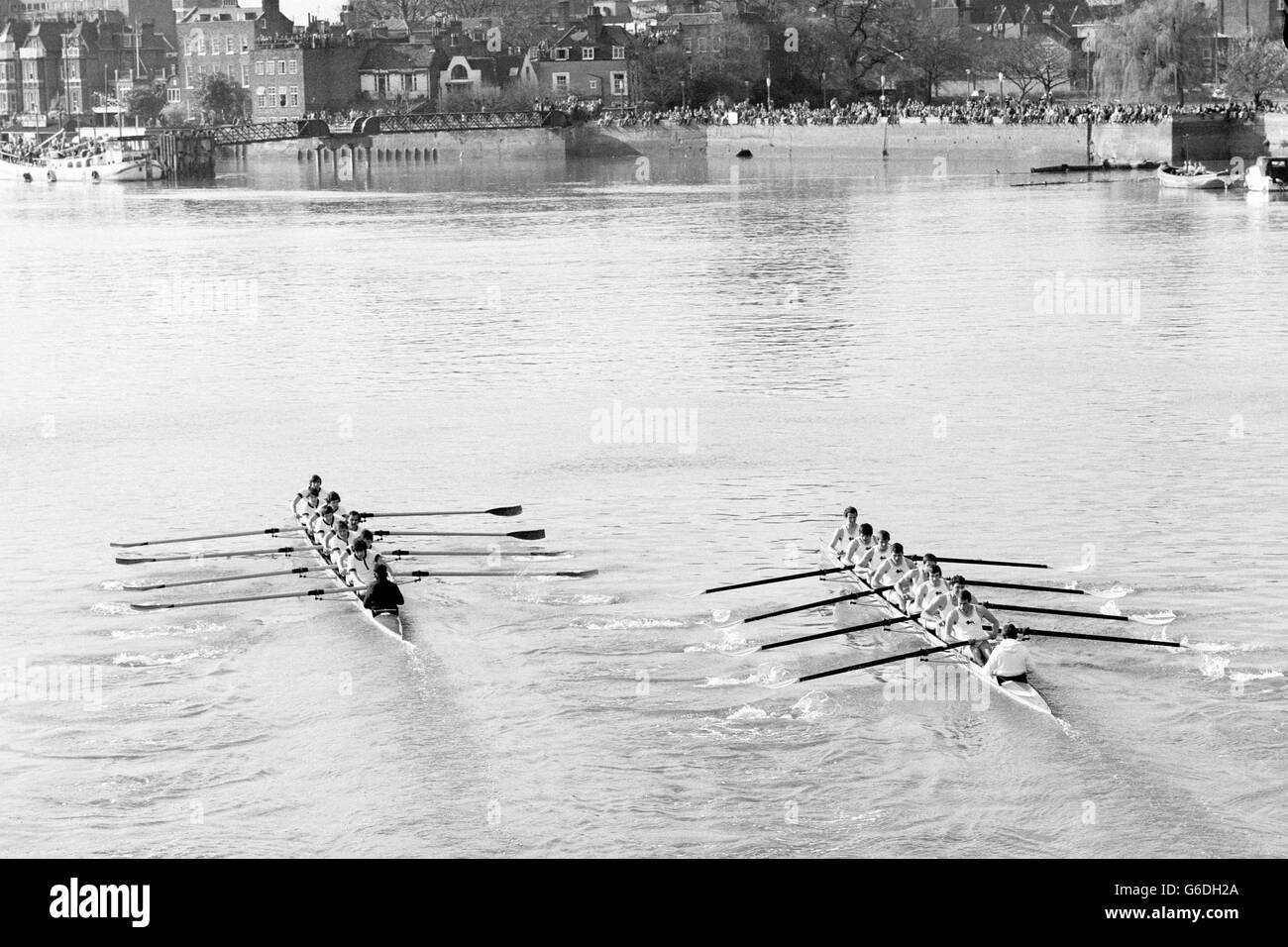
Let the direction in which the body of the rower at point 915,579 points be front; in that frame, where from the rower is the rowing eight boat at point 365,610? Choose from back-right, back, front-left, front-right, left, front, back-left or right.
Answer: back-right

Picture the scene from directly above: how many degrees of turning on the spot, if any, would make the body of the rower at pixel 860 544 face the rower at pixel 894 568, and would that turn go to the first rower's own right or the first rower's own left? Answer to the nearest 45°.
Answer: approximately 45° to the first rower's own right

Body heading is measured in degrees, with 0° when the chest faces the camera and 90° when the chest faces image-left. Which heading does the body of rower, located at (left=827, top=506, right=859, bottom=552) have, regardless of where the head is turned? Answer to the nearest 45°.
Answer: approximately 315°

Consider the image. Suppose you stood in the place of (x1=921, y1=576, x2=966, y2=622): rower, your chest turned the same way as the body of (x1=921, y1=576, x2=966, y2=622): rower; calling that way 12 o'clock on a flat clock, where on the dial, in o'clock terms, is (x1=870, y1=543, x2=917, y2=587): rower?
(x1=870, y1=543, x2=917, y2=587): rower is roughly at 7 o'clock from (x1=921, y1=576, x2=966, y2=622): rower.

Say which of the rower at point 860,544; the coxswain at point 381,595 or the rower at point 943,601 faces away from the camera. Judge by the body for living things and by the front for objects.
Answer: the coxswain at point 381,595

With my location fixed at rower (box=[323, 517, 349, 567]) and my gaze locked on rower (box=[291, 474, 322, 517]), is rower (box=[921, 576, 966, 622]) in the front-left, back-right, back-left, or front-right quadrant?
back-right

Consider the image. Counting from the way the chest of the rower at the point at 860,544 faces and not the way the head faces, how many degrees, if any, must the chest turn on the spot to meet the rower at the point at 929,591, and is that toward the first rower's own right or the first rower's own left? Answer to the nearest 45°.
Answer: approximately 45° to the first rower's own right

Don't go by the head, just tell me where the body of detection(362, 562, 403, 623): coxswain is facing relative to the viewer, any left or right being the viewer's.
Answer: facing away from the viewer

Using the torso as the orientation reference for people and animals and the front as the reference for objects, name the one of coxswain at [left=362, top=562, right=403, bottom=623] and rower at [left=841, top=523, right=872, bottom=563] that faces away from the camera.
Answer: coxswain at [left=362, top=562, right=403, bottom=623]
